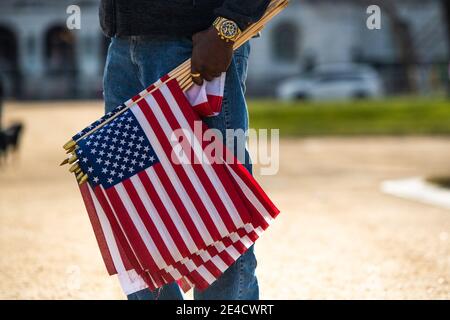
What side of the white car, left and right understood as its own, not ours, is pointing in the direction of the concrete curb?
left

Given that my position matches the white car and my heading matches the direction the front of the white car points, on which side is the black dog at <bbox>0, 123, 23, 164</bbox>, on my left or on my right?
on my left

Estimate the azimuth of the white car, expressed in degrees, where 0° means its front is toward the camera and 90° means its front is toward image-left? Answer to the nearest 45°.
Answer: approximately 90°
